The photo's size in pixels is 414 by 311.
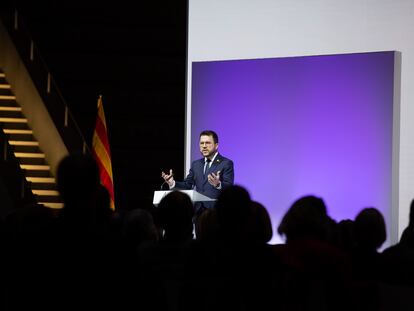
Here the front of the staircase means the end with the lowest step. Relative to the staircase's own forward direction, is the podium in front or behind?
in front

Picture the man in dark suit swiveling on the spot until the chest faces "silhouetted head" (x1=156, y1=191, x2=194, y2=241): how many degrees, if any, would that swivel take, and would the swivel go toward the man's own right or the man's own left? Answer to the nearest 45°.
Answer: approximately 45° to the man's own left

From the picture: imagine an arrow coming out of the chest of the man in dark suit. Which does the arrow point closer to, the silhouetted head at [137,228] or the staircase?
the silhouetted head

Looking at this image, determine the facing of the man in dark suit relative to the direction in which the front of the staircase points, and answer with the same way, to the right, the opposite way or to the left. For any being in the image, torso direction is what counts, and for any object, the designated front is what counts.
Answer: to the right

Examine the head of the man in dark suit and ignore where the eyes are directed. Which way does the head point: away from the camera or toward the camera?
toward the camera

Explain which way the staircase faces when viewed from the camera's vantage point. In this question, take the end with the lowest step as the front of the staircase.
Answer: facing the viewer and to the right of the viewer

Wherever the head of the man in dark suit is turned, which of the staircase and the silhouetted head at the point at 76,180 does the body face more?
the silhouetted head

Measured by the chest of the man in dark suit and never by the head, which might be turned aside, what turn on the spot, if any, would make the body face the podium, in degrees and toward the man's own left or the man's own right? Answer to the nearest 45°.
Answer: approximately 45° to the man's own left

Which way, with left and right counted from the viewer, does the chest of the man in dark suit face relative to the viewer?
facing the viewer and to the left of the viewer

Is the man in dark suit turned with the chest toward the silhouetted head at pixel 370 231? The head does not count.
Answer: no

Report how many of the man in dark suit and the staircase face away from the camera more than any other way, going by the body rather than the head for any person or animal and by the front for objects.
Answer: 0

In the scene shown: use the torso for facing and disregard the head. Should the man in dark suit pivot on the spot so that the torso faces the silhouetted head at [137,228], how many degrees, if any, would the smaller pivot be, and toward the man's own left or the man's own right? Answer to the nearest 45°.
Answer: approximately 45° to the man's own left

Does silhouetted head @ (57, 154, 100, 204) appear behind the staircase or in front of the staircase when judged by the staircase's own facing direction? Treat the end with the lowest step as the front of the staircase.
in front
